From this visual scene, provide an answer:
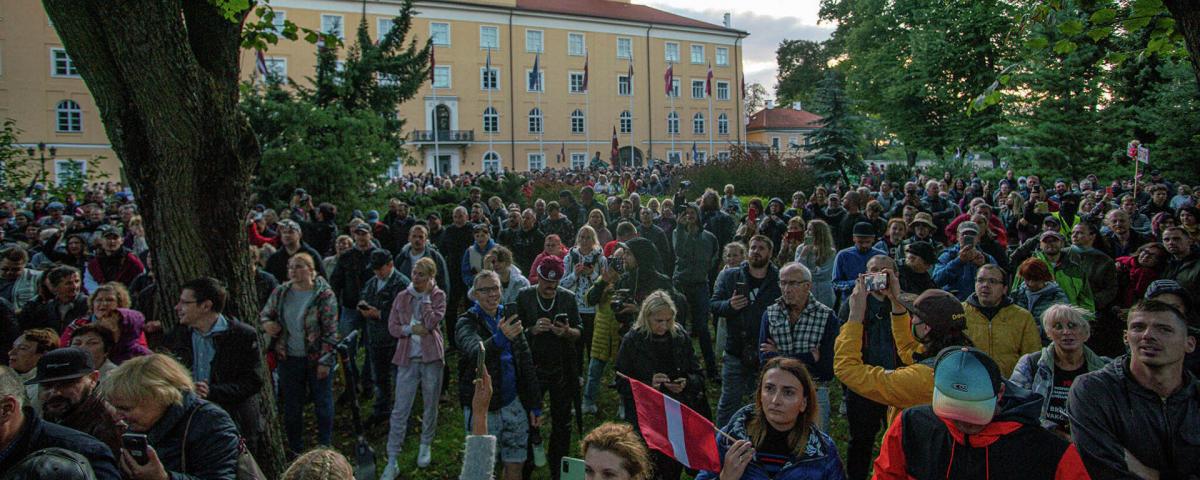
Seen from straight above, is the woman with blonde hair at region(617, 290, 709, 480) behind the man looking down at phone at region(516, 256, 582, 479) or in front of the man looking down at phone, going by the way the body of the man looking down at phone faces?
in front

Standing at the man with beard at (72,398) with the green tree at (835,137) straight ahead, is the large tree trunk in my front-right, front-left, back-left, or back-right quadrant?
front-left

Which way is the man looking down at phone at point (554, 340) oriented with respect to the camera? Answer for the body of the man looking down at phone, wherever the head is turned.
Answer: toward the camera

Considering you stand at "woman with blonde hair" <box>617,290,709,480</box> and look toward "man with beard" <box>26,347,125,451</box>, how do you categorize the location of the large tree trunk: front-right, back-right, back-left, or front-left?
front-right

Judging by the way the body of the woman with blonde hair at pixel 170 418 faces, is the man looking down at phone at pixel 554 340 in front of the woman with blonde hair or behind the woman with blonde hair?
behind

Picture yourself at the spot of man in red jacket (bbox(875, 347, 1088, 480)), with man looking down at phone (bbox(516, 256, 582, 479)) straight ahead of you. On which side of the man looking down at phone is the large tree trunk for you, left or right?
left

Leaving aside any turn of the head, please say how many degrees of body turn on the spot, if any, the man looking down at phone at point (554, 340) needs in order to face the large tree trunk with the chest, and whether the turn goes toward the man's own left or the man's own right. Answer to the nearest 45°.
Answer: approximately 45° to the man's own right
